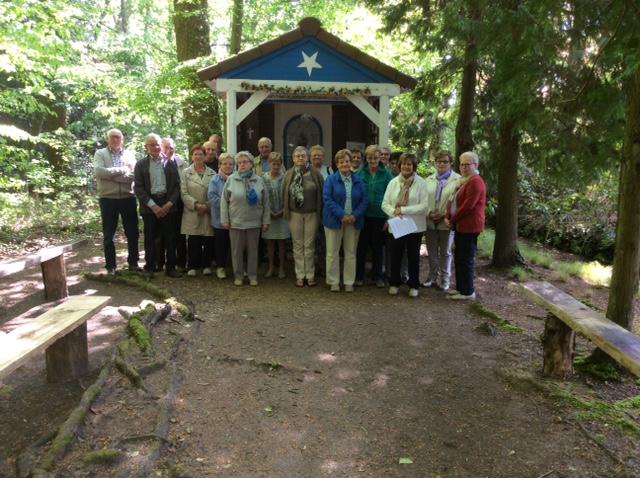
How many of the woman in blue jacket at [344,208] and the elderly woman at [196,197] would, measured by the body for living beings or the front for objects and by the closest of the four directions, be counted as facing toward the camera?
2

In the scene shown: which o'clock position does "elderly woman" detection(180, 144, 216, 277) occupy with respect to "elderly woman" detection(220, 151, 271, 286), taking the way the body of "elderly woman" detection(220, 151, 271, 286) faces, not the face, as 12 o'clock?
"elderly woman" detection(180, 144, 216, 277) is roughly at 4 o'clock from "elderly woman" detection(220, 151, 271, 286).

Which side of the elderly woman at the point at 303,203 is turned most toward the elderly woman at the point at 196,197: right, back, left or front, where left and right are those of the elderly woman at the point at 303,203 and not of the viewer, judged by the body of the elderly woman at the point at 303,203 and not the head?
right

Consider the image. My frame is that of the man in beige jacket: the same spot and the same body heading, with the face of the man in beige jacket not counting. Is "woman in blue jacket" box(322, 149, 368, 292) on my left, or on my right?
on my left

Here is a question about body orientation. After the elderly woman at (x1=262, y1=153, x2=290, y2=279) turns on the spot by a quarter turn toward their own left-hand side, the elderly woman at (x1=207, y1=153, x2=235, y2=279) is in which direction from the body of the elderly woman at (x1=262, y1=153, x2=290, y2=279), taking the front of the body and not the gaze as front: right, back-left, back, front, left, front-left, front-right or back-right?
back

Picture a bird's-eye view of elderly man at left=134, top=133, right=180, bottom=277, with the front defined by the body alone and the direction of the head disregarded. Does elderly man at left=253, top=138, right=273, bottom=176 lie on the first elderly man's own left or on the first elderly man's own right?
on the first elderly man's own left

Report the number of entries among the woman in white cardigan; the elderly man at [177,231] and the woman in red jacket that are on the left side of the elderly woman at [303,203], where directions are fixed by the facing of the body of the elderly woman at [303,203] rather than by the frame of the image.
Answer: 2

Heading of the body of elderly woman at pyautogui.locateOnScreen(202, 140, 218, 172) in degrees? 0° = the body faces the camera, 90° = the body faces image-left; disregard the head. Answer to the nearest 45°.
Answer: approximately 0°

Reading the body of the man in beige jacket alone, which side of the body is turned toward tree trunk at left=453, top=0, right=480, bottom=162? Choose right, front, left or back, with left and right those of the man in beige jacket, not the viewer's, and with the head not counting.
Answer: left

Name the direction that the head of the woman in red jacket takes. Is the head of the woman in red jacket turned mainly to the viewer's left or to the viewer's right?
to the viewer's left

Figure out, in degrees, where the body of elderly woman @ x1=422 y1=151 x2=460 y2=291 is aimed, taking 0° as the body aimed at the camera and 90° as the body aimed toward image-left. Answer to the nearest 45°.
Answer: approximately 0°
